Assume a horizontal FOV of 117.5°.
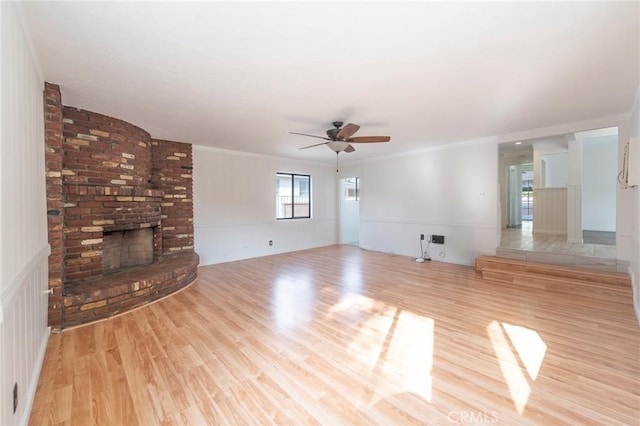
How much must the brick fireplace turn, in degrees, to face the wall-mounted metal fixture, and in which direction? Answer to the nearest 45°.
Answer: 0° — it already faces it

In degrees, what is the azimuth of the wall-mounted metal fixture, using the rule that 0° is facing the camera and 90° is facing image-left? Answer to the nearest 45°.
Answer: approximately 90°

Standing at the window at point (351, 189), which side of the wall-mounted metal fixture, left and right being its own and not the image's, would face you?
front

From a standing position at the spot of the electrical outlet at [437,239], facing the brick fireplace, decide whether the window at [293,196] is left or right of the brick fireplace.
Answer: right

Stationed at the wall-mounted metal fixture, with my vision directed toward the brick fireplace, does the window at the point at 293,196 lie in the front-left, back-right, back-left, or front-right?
front-right

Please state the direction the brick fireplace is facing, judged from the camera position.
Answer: facing the viewer and to the right of the viewer

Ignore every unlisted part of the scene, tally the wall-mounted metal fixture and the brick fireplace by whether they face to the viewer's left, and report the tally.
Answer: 1

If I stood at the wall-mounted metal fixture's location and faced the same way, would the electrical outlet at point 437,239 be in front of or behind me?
in front

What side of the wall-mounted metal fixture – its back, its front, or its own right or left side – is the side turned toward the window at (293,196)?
front

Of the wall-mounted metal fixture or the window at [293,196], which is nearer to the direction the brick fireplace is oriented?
the wall-mounted metal fixture
